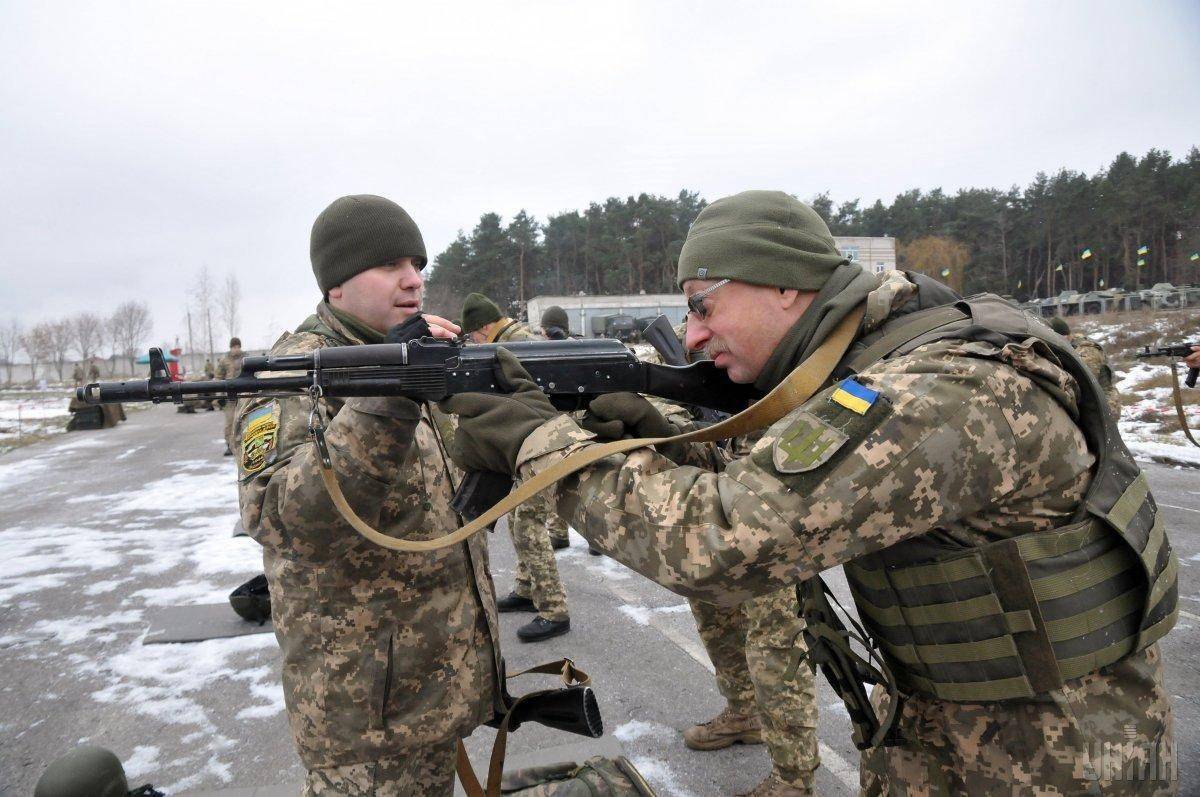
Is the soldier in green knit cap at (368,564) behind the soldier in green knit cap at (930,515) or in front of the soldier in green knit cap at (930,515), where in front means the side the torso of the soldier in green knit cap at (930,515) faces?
in front

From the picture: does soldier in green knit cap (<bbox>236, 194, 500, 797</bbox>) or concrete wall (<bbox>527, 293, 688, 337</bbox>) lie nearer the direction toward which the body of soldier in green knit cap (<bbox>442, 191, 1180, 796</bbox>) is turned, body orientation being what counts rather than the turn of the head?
the soldier in green knit cap

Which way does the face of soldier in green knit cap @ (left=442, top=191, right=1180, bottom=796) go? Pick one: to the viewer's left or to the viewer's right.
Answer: to the viewer's left

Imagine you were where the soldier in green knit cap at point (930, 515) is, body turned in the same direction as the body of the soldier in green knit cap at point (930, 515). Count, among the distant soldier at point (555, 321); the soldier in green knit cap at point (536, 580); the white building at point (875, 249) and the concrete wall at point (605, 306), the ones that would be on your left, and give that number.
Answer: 0

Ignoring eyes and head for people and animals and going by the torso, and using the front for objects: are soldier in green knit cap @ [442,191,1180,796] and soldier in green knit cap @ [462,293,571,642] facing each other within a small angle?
no

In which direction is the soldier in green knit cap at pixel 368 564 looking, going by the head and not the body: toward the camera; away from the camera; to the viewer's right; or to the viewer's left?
to the viewer's right

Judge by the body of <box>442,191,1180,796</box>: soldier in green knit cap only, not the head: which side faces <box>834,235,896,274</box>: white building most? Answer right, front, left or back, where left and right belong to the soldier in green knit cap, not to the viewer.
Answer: right

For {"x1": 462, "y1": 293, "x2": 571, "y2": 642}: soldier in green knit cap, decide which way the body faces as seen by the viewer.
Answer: to the viewer's left

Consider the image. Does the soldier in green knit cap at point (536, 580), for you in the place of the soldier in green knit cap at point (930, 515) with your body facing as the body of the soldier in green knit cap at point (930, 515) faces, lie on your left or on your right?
on your right

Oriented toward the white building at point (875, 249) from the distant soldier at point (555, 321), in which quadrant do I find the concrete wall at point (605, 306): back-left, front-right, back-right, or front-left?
front-left

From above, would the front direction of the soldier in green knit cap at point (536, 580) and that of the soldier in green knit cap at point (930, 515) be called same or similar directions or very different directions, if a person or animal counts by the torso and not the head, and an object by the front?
same or similar directions

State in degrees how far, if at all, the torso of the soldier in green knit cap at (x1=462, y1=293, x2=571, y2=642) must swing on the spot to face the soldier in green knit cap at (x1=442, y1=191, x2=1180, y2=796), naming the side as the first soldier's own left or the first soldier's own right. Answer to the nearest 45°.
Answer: approximately 90° to the first soldier's own left

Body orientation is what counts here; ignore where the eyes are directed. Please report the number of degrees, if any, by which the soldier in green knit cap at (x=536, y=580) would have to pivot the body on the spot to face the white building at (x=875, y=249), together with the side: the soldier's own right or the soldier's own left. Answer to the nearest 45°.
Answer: approximately 135° to the soldier's own right

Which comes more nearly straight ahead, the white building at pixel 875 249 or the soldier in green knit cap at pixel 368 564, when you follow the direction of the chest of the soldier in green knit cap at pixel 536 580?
the soldier in green knit cap

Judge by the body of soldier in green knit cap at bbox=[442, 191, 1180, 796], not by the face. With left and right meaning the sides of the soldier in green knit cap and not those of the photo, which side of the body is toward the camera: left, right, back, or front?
left
